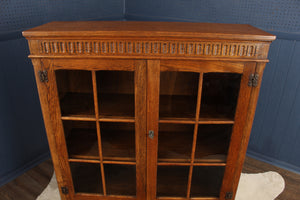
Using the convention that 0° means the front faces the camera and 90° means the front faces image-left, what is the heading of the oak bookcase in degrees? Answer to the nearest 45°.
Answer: approximately 0°
